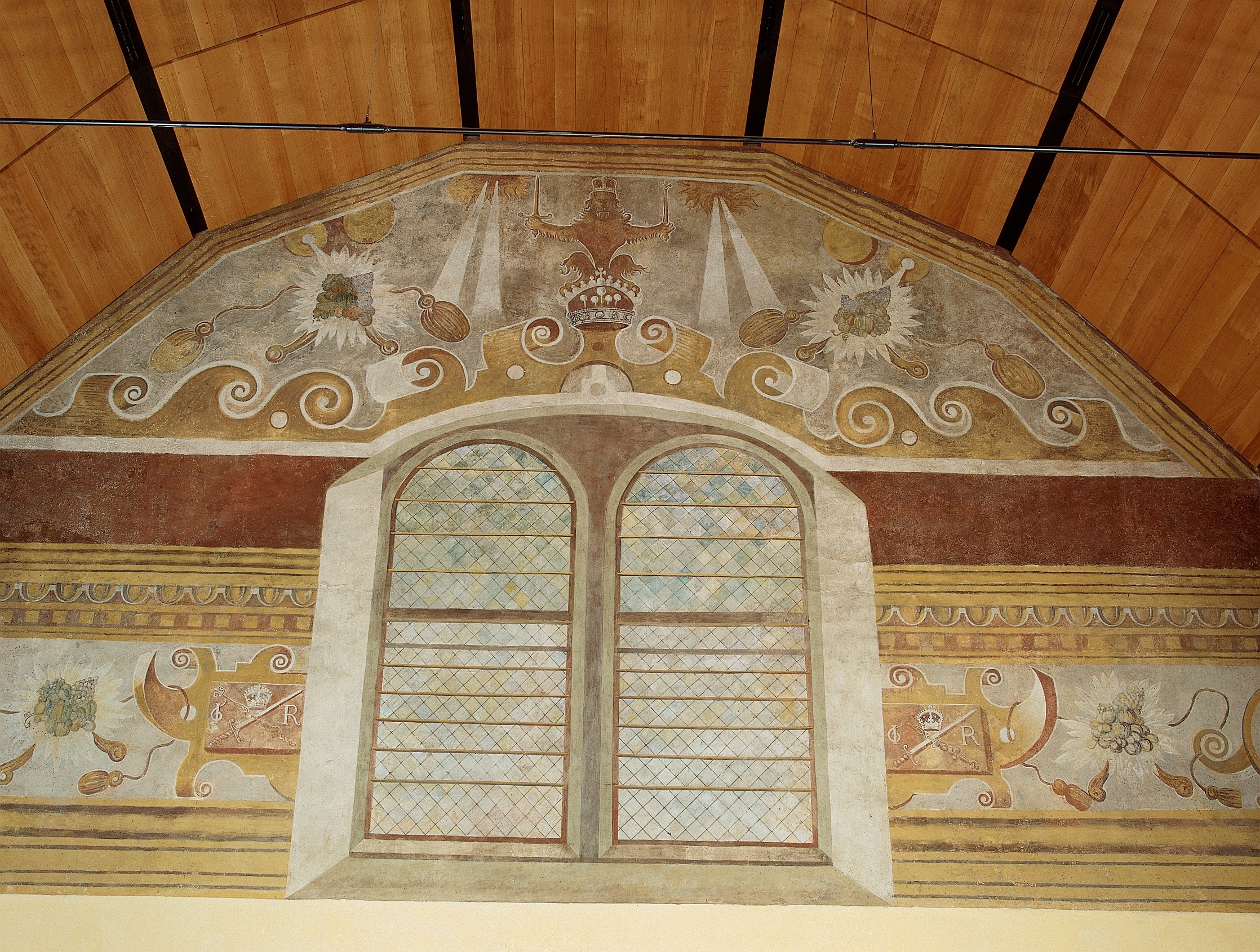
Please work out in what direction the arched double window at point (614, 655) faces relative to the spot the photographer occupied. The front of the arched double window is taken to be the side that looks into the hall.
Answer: facing the viewer
